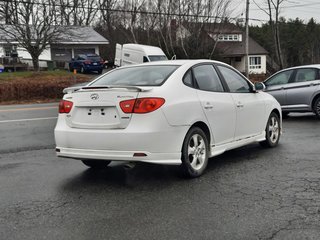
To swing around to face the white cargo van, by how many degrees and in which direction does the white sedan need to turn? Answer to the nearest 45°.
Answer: approximately 45° to its left

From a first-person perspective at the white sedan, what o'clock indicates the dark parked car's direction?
The dark parked car is roughly at 10 o'clock from the white sedan.

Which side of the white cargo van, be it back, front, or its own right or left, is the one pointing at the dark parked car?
back

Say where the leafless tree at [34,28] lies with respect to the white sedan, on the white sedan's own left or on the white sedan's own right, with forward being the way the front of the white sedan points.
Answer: on the white sedan's own left

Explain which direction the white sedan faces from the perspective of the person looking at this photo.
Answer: facing away from the viewer and to the right of the viewer

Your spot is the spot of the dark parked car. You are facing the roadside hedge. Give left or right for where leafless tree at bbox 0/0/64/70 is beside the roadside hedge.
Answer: right
